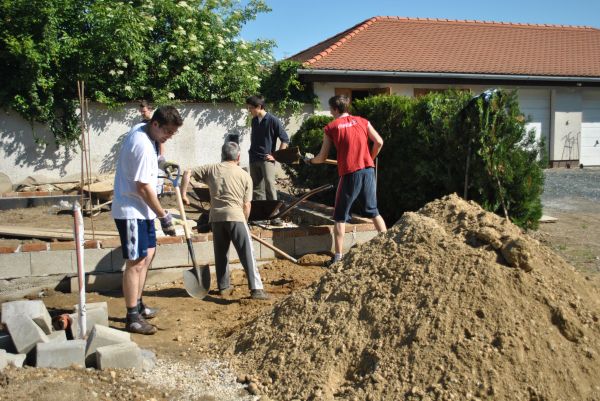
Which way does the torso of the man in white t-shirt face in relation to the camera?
to the viewer's right

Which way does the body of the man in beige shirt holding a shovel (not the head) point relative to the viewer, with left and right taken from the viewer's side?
facing away from the viewer

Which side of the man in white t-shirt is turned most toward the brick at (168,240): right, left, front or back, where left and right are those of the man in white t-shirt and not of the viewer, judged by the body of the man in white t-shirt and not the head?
left

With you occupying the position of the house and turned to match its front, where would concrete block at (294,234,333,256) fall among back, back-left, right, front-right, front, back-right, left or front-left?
front

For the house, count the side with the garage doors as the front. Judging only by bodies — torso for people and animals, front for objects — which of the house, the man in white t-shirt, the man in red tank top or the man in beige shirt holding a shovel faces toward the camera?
the house

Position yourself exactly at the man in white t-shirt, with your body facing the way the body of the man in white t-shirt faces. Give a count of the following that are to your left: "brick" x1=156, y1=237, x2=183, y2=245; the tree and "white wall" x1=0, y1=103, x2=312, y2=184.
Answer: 3

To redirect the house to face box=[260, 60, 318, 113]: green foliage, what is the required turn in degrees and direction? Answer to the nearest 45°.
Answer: approximately 45° to its right

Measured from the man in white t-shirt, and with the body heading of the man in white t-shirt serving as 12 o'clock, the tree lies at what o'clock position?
The tree is roughly at 9 o'clock from the man in white t-shirt.

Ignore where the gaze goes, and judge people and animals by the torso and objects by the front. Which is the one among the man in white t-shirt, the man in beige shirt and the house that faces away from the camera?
the man in beige shirt

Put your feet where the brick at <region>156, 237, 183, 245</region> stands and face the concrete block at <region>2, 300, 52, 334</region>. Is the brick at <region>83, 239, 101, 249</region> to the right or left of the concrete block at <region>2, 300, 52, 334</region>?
right

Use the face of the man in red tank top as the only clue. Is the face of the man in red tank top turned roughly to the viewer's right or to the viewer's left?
to the viewer's left

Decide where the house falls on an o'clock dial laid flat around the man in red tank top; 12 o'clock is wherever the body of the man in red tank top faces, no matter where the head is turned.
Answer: The house is roughly at 2 o'clock from the man in red tank top.

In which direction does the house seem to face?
toward the camera

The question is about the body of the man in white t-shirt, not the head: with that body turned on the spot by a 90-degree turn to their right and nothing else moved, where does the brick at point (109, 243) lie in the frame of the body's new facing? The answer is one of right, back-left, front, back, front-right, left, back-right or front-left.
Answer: back

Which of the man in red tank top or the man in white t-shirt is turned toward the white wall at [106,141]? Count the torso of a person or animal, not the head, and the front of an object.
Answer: the man in red tank top

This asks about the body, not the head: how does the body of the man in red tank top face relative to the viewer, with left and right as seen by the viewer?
facing away from the viewer and to the left of the viewer

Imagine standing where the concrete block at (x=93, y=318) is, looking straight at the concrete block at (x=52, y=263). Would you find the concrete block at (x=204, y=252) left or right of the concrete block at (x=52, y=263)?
right
